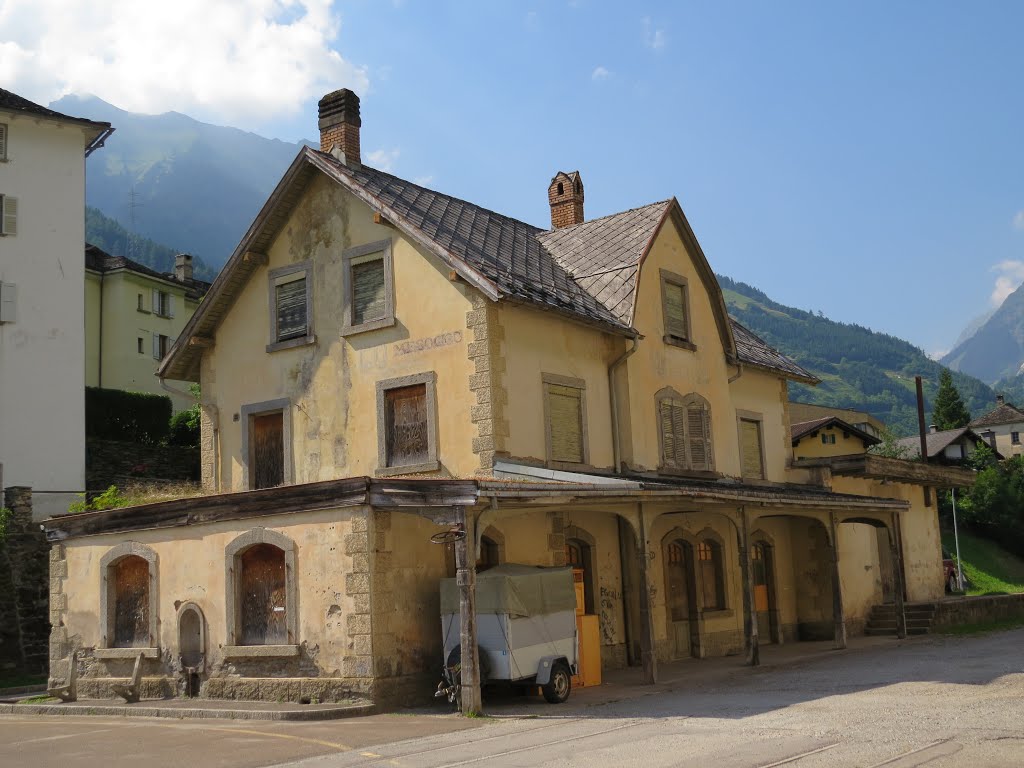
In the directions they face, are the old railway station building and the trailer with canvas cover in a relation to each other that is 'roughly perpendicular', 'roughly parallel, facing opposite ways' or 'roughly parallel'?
roughly perpendicular

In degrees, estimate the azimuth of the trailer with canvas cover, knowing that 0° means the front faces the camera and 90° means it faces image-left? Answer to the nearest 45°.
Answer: approximately 45°

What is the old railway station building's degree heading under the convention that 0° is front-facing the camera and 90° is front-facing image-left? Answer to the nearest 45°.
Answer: approximately 315°

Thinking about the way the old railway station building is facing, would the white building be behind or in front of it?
behind

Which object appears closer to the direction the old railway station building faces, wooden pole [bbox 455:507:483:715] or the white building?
the wooden pole

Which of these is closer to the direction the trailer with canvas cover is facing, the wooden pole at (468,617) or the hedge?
the wooden pole
